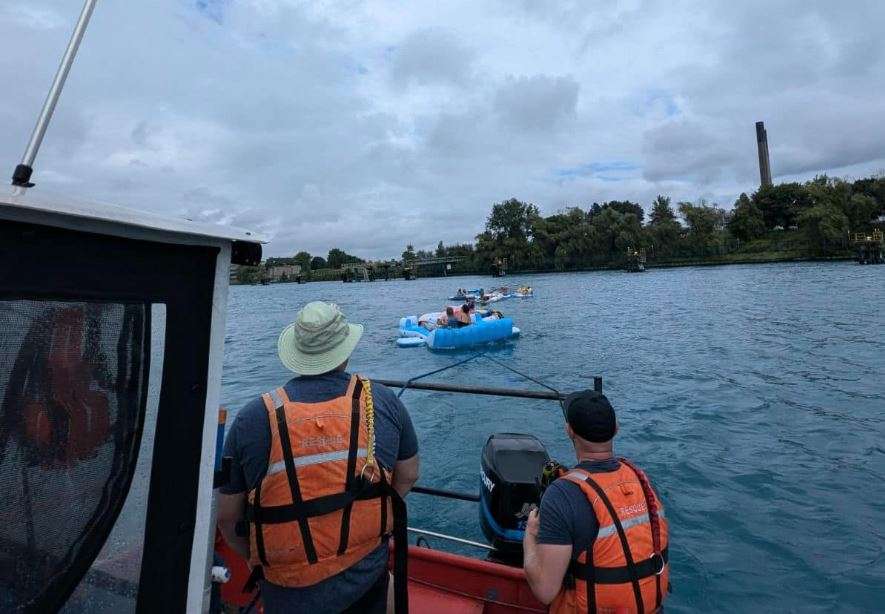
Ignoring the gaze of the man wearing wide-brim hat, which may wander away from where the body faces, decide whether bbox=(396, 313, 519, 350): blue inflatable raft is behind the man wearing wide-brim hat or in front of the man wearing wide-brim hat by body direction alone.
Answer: in front

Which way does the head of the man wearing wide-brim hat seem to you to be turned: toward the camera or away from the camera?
away from the camera

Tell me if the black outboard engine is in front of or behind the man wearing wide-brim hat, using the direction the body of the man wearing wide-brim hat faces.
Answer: in front

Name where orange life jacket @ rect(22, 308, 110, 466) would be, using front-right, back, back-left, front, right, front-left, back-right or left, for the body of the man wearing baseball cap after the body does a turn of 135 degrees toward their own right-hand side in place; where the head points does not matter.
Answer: back-right

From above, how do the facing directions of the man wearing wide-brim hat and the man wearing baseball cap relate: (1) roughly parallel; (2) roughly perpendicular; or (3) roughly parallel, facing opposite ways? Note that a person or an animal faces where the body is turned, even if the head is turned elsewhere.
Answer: roughly parallel

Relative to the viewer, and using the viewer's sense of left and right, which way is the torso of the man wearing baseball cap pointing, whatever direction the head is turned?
facing away from the viewer and to the left of the viewer

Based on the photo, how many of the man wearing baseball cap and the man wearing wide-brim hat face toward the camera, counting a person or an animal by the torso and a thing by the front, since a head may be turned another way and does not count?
0

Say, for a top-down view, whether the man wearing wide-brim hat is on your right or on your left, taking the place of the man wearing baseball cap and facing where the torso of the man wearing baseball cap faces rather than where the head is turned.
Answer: on your left

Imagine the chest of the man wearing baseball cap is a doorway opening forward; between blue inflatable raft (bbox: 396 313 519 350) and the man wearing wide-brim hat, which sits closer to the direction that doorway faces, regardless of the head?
the blue inflatable raft

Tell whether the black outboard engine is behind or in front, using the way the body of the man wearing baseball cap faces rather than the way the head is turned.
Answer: in front

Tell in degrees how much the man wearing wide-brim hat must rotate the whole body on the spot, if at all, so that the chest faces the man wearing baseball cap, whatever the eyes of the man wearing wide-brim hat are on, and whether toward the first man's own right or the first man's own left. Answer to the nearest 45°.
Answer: approximately 90° to the first man's own right

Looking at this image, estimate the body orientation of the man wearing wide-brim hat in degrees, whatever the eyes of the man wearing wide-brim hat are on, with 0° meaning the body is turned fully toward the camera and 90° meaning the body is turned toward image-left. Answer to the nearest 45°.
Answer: approximately 180°
